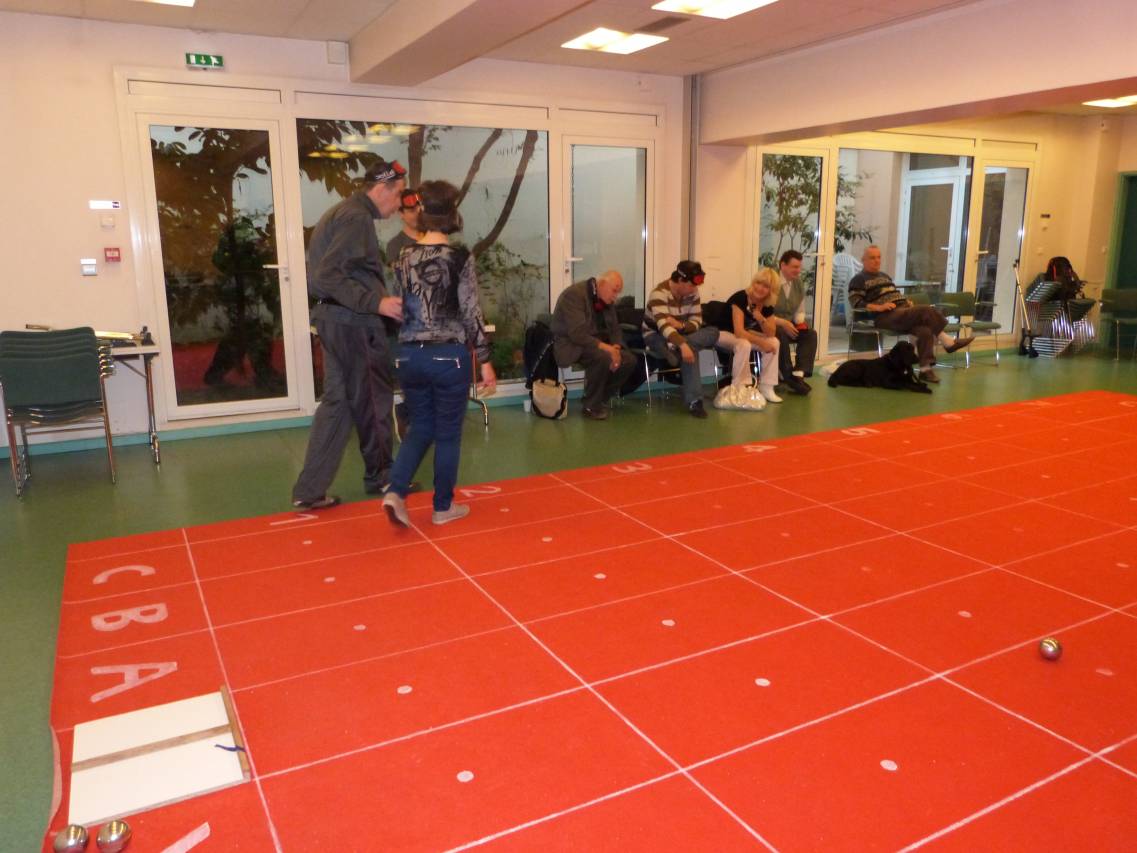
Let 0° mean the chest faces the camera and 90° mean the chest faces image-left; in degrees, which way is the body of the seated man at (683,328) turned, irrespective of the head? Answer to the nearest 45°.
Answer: approximately 315°

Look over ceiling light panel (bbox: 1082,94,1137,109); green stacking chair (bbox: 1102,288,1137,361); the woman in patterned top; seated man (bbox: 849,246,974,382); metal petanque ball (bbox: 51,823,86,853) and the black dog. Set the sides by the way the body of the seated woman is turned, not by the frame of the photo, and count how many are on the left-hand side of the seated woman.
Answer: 4

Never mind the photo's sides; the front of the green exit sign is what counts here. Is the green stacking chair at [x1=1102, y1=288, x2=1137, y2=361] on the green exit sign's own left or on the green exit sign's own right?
on the green exit sign's own left

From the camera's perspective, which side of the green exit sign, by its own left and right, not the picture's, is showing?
front

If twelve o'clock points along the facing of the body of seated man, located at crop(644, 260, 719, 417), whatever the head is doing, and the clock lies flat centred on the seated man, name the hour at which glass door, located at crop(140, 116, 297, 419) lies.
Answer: The glass door is roughly at 4 o'clock from the seated man.

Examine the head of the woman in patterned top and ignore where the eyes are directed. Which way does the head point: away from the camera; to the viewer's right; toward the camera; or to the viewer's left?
away from the camera

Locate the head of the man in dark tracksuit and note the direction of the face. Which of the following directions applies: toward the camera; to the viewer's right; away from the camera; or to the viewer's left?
to the viewer's right

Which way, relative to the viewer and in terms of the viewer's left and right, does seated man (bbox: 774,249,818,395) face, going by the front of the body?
facing the viewer and to the right of the viewer

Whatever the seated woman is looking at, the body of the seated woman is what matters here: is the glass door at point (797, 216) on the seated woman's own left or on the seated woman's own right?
on the seated woman's own left

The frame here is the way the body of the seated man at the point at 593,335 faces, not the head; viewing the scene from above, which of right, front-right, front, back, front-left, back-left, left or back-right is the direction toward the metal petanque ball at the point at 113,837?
front-right

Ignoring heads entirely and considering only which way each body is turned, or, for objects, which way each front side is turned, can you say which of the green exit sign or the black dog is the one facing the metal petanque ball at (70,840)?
the green exit sign

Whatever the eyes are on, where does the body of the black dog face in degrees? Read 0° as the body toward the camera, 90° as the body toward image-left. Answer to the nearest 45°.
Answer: approximately 270°
